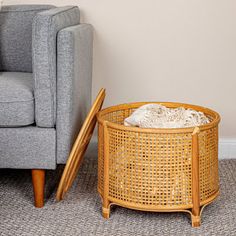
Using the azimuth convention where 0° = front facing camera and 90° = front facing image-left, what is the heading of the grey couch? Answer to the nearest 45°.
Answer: approximately 0°
